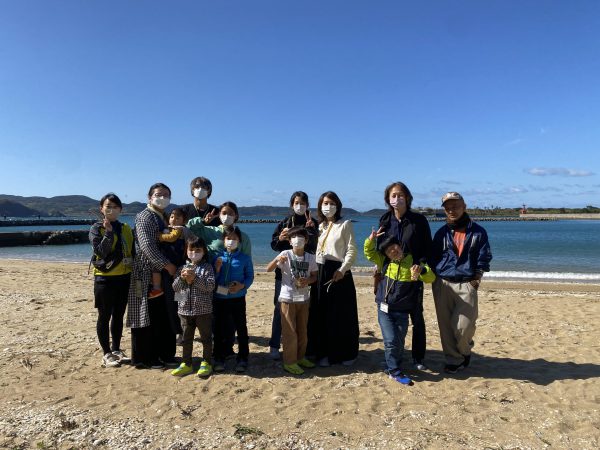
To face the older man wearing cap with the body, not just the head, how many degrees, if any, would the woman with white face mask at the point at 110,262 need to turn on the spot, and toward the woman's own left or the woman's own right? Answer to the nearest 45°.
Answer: approximately 45° to the woman's own left

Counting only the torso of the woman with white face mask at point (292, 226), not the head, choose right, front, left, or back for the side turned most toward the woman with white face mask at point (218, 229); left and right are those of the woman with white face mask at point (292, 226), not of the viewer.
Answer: right

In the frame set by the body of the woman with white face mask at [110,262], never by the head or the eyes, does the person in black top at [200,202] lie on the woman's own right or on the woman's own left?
on the woman's own left

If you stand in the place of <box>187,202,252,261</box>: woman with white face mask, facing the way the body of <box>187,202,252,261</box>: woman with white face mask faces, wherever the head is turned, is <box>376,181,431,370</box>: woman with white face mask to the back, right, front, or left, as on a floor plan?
left

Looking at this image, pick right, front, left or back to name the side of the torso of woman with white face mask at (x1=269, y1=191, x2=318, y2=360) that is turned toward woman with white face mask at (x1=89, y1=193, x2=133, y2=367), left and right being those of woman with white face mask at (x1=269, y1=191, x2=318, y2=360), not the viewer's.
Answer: right

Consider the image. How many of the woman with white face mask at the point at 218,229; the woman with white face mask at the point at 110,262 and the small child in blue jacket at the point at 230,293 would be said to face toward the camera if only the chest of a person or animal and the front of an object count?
3

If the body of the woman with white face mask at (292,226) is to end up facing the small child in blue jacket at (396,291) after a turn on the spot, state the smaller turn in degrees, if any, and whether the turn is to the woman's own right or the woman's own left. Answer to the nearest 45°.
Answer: approximately 45° to the woman's own left

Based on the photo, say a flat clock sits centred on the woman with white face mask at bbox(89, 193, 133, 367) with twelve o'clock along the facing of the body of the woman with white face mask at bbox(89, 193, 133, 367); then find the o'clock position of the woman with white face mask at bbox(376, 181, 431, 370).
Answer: the woman with white face mask at bbox(376, 181, 431, 370) is roughly at 10 o'clock from the woman with white face mask at bbox(89, 193, 133, 367).
